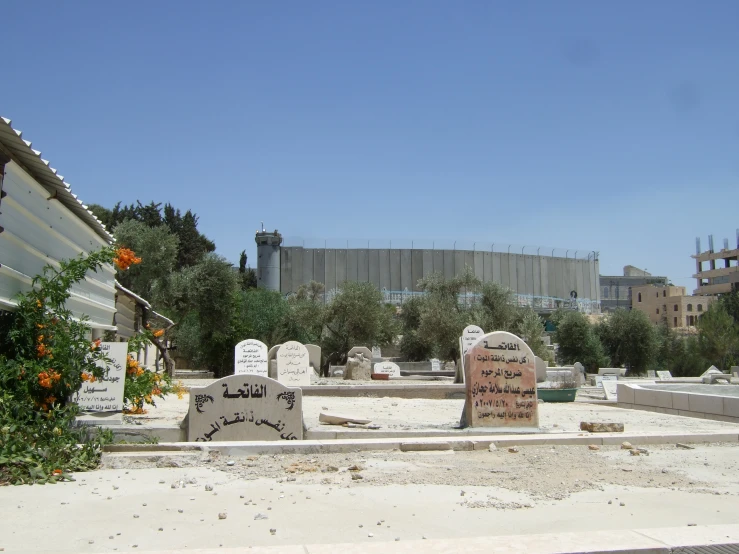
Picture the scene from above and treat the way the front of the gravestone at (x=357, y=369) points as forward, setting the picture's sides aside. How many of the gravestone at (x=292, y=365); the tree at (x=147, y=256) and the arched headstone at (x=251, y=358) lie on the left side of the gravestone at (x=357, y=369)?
0

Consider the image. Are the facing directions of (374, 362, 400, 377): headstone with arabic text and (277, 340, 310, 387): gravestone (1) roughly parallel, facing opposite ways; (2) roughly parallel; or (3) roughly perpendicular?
roughly parallel

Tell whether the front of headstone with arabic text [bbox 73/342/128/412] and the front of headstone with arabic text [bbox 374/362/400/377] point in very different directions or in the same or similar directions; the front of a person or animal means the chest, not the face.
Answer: same or similar directions

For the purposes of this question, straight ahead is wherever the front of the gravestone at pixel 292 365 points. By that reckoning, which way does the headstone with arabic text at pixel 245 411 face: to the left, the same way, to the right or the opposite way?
the same way

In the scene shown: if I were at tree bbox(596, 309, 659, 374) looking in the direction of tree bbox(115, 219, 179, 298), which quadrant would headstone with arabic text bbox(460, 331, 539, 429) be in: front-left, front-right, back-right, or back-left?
front-left

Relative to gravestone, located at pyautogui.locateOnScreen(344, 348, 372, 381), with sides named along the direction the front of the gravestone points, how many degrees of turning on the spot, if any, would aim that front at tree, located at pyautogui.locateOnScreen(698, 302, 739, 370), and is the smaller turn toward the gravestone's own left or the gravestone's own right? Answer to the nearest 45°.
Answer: approximately 135° to the gravestone's own left

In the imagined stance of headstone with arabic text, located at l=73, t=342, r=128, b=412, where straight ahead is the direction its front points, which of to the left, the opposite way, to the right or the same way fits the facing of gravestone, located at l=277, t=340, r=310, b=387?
the same way

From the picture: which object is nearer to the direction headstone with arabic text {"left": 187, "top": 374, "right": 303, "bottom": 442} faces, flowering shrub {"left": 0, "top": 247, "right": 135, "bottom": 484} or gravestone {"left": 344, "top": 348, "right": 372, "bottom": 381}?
the flowering shrub

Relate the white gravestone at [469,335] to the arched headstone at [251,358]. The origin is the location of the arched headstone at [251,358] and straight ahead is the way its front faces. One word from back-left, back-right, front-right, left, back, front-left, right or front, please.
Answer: left

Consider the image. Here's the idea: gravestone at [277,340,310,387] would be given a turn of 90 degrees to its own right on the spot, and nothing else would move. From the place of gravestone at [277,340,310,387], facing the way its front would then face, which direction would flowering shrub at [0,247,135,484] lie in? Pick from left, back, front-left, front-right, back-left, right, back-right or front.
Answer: left

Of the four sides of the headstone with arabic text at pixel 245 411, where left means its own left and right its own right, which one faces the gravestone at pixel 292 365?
back

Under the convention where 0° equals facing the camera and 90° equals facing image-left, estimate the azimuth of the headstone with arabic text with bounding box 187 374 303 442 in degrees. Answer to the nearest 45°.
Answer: approximately 0°

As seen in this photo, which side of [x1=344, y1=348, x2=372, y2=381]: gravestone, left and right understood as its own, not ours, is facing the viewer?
front

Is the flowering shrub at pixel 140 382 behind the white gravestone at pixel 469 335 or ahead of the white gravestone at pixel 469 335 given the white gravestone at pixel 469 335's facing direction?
ahead

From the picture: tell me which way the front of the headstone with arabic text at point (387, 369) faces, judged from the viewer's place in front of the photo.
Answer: facing the viewer

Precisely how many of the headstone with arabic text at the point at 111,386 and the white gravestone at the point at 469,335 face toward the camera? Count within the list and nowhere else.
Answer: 2

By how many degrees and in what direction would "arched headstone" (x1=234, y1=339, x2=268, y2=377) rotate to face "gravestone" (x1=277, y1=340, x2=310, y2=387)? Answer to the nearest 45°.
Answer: approximately 135° to its left

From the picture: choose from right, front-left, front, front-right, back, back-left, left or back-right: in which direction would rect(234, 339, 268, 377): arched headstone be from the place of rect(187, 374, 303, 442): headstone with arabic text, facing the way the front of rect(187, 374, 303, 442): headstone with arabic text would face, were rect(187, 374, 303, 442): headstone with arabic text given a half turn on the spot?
front

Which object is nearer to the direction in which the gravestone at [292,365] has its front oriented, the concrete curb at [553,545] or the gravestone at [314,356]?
the concrete curb
